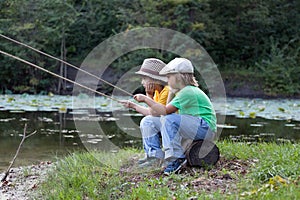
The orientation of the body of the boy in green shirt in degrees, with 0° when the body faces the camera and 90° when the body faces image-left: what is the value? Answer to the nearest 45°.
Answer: approximately 90°

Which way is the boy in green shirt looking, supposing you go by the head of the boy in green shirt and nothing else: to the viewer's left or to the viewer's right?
to the viewer's left
